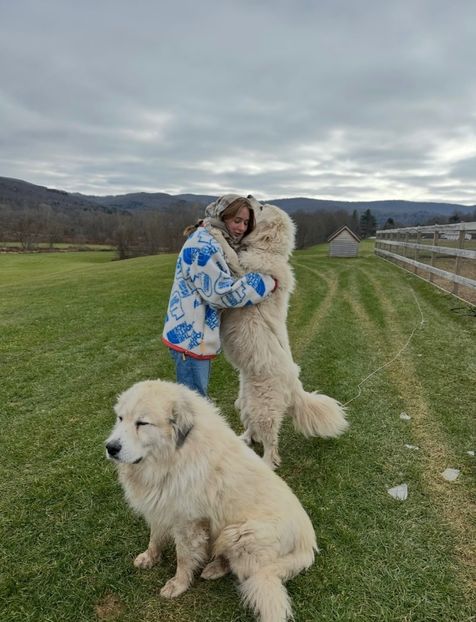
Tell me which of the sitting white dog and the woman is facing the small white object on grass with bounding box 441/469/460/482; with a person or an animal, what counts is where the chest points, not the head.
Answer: the woman

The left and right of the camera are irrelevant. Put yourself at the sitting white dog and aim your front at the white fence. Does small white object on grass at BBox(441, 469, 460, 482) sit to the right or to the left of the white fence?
right

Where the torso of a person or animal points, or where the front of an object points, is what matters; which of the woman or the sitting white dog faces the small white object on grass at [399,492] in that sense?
the woman

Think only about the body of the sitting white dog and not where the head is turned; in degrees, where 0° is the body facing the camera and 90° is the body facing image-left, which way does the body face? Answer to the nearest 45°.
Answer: approximately 45°

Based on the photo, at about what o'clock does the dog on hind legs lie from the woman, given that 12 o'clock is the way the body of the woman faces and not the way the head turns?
The dog on hind legs is roughly at 11 o'clock from the woman.

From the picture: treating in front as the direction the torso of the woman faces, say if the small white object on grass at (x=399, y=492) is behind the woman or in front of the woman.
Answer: in front

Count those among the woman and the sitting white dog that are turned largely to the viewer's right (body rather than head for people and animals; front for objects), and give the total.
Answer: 1

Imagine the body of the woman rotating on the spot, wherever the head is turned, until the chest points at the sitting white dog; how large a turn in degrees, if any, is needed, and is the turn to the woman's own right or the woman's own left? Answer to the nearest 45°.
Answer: approximately 90° to the woman's own right

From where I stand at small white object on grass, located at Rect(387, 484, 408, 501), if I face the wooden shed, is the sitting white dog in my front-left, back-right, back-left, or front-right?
back-left

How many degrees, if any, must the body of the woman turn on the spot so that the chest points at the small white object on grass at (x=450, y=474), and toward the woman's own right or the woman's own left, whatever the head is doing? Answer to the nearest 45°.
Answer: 0° — they already face it

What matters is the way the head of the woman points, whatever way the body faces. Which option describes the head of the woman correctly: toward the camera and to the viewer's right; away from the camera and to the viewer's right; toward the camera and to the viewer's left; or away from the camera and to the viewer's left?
toward the camera and to the viewer's right

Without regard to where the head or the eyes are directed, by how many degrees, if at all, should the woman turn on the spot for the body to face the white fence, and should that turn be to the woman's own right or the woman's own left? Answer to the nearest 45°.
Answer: approximately 45° to the woman's own left

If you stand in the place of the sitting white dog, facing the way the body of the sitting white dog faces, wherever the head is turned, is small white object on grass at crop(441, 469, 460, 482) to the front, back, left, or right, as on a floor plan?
back

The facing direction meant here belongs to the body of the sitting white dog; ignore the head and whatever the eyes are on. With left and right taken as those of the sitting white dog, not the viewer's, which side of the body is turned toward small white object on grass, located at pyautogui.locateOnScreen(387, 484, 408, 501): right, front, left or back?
back

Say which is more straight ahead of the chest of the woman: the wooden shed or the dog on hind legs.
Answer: the dog on hind legs

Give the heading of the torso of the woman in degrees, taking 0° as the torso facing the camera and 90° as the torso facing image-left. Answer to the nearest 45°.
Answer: approximately 270°

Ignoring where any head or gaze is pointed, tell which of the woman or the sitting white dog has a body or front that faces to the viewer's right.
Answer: the woman
